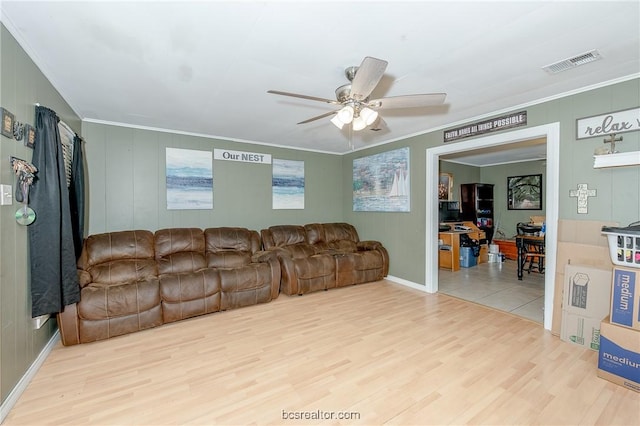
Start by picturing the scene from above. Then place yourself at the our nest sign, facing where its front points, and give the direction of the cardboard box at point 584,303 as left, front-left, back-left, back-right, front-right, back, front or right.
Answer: front-left

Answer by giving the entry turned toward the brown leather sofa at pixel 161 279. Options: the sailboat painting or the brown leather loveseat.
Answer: the sailboat painting

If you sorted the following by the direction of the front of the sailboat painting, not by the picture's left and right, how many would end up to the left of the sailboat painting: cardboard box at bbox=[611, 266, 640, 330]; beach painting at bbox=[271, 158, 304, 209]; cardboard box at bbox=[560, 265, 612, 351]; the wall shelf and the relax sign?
4

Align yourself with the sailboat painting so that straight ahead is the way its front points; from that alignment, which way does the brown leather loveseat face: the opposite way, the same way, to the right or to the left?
to the left

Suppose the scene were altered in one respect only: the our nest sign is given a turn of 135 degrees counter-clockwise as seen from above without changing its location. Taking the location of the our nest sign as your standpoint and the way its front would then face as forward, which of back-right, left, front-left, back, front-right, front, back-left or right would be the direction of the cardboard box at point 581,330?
right

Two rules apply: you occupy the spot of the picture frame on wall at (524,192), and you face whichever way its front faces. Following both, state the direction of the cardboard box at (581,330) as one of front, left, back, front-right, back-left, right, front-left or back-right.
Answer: front-left

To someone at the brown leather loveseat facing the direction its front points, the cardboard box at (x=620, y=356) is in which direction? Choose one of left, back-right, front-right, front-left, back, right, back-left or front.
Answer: front

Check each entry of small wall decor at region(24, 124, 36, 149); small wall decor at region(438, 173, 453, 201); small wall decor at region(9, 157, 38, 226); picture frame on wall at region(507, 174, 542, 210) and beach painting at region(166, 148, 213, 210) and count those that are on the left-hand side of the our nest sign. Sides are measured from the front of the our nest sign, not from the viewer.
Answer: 2

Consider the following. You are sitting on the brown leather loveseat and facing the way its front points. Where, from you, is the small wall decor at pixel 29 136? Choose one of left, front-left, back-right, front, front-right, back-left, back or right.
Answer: right

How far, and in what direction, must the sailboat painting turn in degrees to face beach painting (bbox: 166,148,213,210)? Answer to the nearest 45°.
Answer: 0° — it already faces it

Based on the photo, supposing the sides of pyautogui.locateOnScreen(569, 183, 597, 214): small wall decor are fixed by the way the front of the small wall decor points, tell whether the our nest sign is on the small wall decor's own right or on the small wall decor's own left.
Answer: on the small wall decor's own right

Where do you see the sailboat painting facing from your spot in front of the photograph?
facing the viewer and to the left of the viewer

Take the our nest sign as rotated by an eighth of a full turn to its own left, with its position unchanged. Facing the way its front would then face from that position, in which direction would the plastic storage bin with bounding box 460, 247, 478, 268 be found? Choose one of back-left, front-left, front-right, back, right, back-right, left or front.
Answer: front-left

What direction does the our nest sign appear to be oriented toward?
toward the camera
